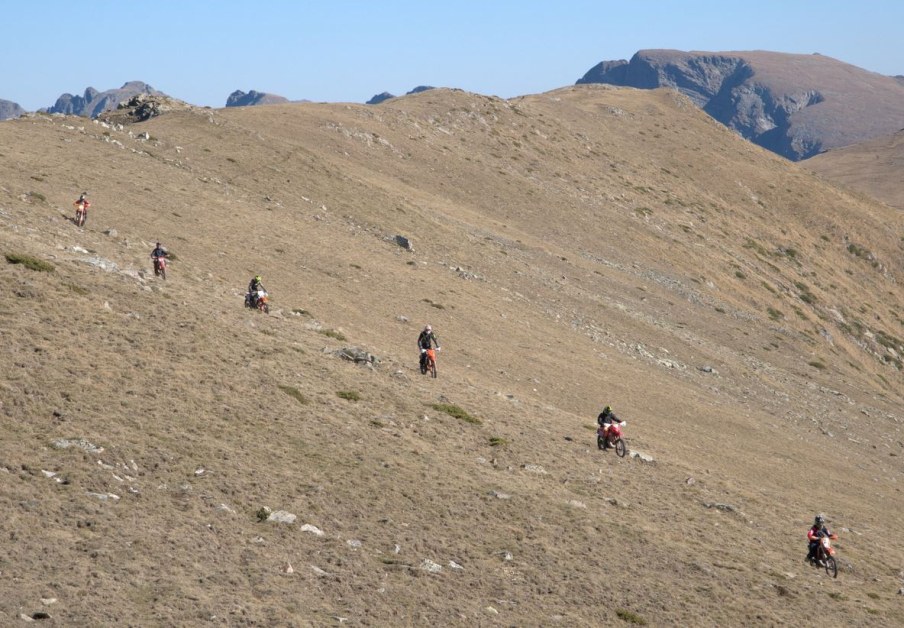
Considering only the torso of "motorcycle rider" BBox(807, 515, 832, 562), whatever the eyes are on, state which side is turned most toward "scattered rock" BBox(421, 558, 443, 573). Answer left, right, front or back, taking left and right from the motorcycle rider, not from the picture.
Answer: right

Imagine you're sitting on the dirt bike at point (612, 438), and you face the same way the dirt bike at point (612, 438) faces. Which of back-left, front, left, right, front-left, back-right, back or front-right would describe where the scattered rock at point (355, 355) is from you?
back-right

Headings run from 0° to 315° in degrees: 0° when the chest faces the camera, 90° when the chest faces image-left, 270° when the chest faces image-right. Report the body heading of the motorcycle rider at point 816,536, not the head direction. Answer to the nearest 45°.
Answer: approximately 315°

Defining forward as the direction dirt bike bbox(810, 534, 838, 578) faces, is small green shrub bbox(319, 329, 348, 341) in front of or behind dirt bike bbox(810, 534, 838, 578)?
behind

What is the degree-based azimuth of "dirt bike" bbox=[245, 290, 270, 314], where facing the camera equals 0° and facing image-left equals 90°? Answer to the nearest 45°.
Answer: approximately 315°

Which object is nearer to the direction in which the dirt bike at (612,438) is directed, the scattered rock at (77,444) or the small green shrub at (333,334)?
the scattered rock

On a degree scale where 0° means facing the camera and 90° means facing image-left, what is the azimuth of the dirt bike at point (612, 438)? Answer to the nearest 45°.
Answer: approximately 315°

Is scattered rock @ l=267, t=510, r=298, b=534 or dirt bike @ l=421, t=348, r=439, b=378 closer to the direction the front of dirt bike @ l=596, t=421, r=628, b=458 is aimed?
the scattered rock

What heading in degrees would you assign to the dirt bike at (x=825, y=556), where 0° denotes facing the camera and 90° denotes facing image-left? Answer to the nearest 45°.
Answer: approximately 315°
